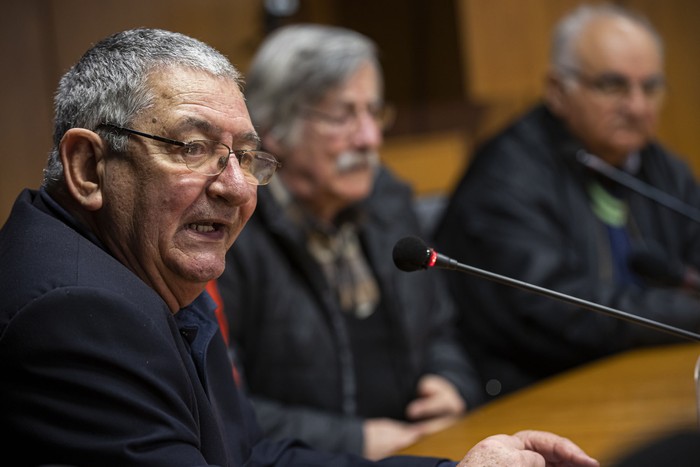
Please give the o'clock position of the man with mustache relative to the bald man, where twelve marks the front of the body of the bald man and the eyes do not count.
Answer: The man with mustache is roughly at 3 o'clock from the bald man.

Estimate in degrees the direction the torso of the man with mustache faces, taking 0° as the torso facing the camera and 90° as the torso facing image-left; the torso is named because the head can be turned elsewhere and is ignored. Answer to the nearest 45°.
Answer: approximately 315°

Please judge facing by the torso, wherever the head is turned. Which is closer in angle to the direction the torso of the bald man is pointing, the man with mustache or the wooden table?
the wooden table

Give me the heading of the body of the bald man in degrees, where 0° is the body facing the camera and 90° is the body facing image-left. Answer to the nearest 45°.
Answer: approximately 315°

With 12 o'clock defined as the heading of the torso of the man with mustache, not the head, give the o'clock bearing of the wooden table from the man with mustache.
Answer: The wooden table is roughly at 12 o'clock from the man with mustache.

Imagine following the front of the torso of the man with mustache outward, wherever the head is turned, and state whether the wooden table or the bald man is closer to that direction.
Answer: the wooden table

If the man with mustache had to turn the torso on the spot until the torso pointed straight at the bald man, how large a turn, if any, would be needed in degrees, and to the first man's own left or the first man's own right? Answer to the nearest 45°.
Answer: approximately 90° to the first man's own left
